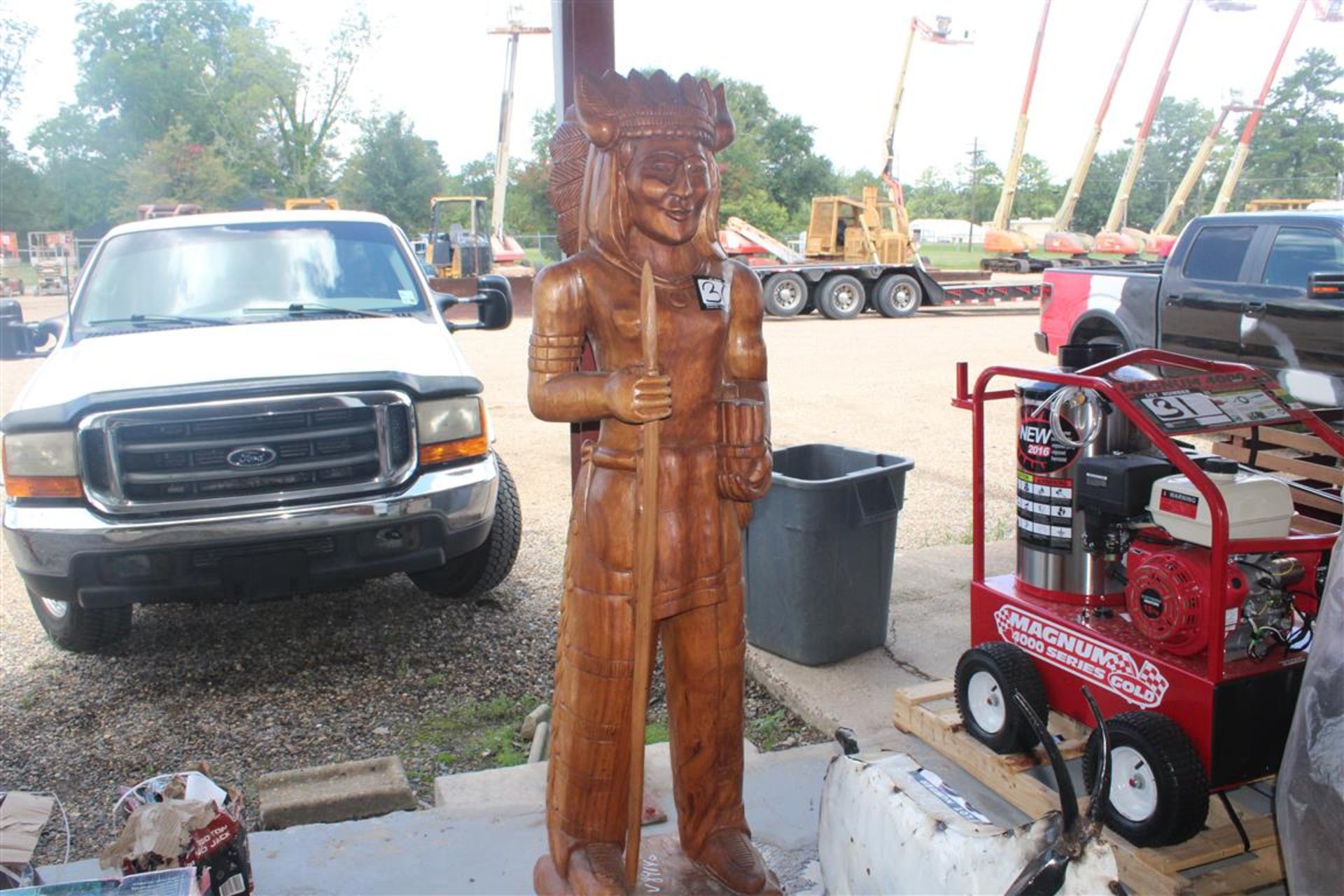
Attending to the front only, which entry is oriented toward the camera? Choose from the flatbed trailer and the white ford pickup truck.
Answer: the white ford pickup truck

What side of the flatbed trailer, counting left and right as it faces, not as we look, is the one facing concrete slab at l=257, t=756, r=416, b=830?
right

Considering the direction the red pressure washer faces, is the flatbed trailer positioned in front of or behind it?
behind

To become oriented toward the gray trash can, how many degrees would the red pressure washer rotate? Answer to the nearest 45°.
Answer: approximately 90° to its right

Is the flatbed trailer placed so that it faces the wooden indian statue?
no

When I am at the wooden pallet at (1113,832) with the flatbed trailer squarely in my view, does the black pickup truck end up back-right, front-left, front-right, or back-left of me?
front-right

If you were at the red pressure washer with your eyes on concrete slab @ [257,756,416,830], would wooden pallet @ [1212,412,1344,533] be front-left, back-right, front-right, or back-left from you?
back-right

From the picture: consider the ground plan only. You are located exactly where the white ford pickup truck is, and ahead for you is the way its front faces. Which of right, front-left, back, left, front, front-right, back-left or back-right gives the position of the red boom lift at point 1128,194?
back-left

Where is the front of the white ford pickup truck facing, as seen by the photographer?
facing the viewer

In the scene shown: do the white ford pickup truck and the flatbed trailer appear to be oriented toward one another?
no

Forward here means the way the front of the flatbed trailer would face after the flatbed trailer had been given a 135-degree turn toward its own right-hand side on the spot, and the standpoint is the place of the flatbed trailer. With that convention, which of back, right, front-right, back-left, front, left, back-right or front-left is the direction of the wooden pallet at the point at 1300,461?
front-left

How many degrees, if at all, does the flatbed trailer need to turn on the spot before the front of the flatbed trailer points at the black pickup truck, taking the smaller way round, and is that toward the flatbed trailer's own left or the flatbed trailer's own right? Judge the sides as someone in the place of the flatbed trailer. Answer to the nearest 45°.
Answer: approximately 90° to the flatbed trailer's own right

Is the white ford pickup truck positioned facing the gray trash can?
no

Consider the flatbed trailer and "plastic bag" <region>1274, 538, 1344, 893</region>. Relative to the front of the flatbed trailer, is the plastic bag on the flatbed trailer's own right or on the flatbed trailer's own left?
on the flatbed trailer's own right

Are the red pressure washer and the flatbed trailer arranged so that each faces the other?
no

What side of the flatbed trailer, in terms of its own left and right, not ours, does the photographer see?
right
